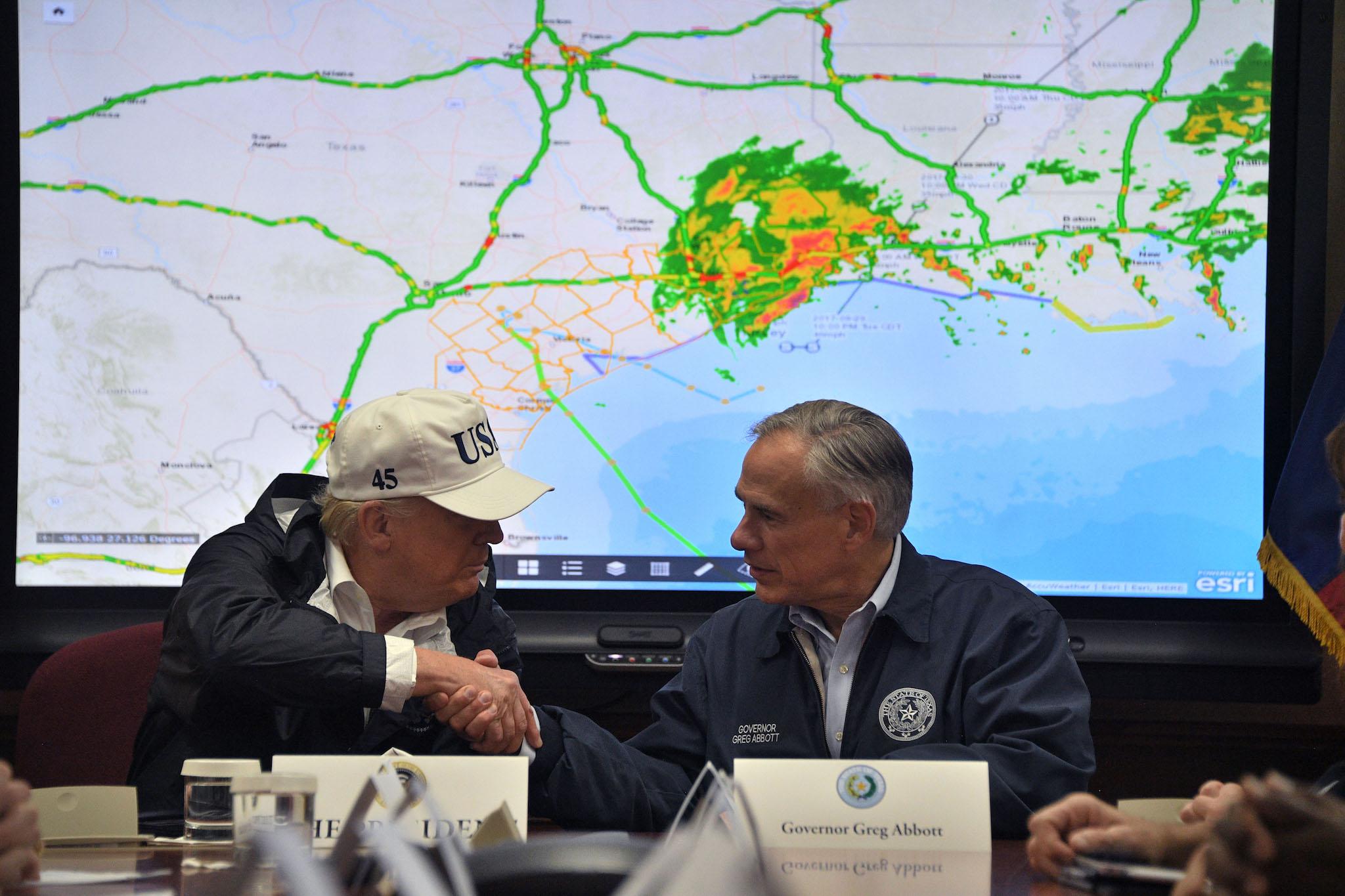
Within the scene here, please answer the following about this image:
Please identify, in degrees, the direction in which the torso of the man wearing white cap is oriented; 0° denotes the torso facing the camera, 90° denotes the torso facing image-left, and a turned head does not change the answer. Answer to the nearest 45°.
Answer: approximately 315°

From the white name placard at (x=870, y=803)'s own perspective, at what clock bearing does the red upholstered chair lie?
The red upholstered chair is roughly at 4 o'clock from the white name placard.

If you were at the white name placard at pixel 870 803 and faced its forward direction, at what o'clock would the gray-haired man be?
The gray-haired man is roughly at 6 o'clock from the white name placard.

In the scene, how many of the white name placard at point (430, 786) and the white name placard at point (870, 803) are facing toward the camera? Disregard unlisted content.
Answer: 2

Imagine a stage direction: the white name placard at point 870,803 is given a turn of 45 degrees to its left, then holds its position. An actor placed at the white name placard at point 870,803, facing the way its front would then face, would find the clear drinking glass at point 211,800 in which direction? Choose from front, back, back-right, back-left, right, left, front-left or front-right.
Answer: back-right

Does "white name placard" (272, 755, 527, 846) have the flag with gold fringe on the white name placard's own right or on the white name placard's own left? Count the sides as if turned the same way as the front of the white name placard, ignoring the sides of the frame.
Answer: on the white name placard's own left

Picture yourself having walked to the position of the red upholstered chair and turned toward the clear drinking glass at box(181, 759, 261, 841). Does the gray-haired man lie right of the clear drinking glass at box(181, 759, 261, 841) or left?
left

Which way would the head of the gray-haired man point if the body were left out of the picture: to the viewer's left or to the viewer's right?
to the viewer's left

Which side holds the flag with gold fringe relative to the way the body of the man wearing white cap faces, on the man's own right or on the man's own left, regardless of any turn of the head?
on the man's own left

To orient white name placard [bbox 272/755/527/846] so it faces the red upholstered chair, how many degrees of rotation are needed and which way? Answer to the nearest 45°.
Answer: approximately 135° to its right
